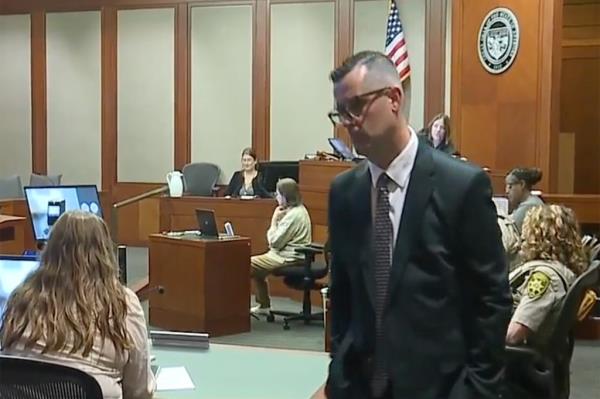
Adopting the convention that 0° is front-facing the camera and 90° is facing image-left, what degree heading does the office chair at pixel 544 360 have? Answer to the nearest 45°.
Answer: approximately 90°

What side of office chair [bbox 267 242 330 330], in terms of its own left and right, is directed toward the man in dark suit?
left

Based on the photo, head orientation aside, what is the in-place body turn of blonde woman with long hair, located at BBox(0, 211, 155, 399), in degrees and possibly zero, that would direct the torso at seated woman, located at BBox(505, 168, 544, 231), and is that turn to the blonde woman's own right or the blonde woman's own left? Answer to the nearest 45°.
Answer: approximately 45° to the blonde woman's own right

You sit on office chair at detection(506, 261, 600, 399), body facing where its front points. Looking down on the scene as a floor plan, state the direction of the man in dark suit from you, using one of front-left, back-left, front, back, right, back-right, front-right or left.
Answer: left

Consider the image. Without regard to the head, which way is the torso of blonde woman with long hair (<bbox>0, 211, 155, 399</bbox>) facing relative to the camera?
away from the camera

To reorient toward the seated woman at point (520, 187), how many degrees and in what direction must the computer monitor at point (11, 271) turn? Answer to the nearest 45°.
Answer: approximately 135° to its left

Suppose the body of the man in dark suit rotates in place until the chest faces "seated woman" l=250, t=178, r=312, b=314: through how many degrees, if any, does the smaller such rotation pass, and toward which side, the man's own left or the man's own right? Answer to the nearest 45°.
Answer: approximately 135° to the man's own right

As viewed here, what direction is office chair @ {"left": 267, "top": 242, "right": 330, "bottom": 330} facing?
to the viewer's left

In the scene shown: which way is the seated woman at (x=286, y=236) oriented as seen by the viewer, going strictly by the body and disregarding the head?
to the viewer's left

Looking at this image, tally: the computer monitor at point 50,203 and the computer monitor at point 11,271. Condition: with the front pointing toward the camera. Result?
2

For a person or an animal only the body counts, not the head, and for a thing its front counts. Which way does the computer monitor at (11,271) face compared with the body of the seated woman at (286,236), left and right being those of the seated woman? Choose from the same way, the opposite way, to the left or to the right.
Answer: to the left

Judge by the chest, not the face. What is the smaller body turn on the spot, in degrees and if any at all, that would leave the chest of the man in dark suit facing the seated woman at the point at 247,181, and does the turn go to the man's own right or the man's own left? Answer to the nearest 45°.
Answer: approximately 135° to the man's own right
